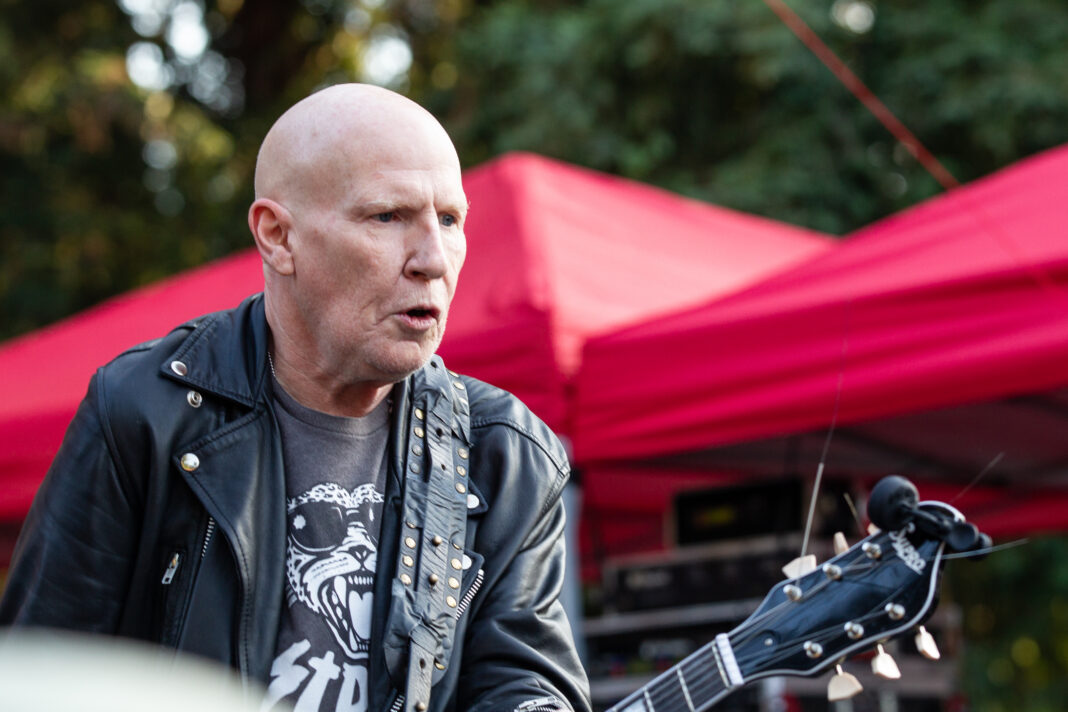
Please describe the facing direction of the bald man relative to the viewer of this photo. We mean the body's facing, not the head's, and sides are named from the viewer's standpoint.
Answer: facing the viewer and to the right of the viewer

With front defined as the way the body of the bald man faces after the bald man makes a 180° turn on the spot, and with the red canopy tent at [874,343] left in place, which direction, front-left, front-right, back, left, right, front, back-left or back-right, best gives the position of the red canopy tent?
right

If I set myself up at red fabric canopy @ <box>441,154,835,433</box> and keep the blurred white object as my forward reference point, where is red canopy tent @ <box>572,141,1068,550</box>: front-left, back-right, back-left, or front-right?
front-left

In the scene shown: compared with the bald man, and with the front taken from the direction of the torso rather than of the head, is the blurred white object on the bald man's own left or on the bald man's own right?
on the bald man's own right

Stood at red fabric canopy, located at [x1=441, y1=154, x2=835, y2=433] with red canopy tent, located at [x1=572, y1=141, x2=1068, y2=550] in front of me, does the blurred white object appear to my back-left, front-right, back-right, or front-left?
front-right

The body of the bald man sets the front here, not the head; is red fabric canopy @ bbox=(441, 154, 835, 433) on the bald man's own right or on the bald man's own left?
on the bald man's own left

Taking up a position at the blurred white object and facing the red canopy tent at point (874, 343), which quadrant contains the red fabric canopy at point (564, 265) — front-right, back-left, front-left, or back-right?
front-left

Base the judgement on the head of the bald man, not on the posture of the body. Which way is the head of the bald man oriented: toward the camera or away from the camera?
toward the camera

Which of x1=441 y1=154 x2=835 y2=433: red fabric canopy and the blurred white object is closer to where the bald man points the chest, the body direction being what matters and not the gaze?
the blurred white object
